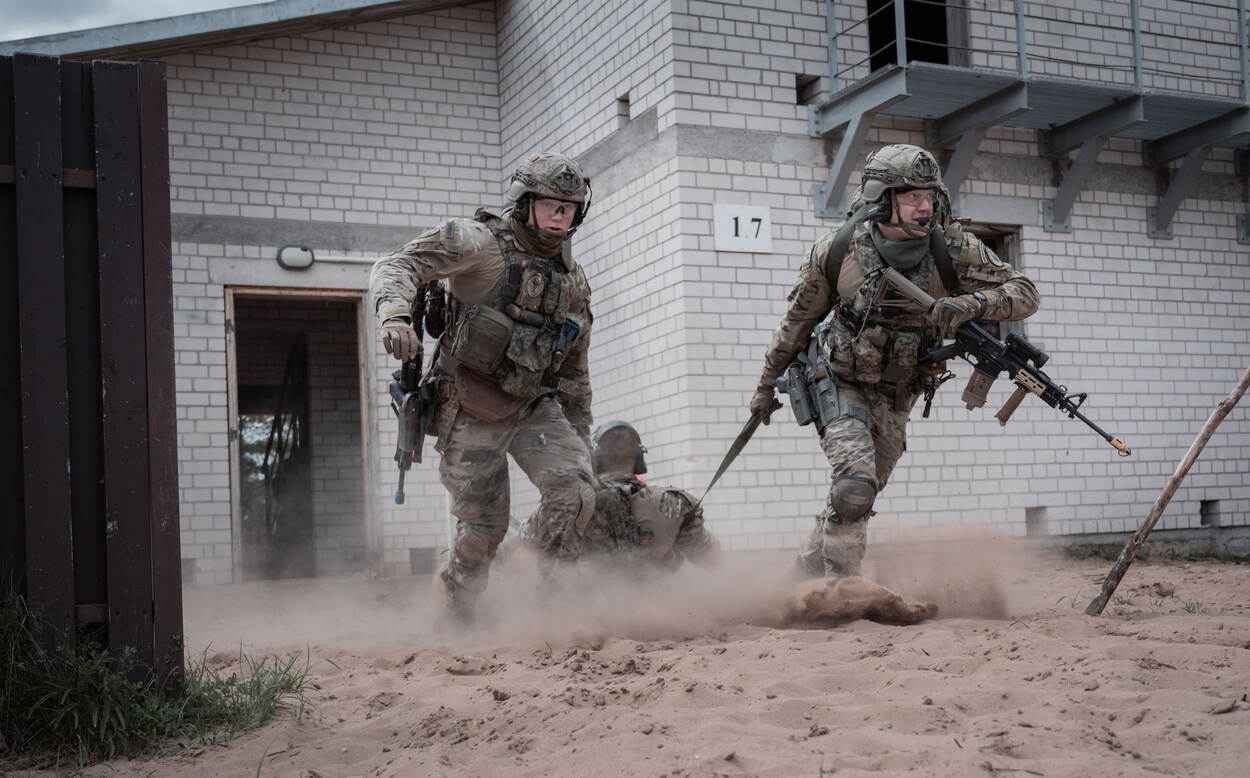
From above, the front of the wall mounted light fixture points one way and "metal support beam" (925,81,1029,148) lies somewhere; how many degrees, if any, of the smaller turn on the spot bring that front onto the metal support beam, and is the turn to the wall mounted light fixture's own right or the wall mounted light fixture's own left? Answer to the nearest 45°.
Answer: approximately 45° to the wall mounted light fixture's own left

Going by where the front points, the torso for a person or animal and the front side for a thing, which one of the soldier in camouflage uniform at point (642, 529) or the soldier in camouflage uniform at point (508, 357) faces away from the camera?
the soldier in camouflage uniform at point (642, 529)

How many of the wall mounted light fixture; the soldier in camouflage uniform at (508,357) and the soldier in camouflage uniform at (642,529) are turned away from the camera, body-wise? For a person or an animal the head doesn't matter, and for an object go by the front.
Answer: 1

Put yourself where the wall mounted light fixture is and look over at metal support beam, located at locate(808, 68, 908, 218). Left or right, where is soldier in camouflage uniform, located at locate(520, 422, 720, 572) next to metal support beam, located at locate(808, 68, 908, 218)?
right

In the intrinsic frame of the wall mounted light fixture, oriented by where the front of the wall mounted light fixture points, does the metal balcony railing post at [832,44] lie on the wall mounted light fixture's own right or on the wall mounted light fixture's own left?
on the wall mounted light fixture's own left

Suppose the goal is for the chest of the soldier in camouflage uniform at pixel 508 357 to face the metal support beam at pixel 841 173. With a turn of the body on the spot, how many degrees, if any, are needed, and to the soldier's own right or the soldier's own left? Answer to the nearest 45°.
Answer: approximately 90° to the soldier's own left

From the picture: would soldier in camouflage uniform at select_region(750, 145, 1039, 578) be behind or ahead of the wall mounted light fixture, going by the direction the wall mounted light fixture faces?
ahead

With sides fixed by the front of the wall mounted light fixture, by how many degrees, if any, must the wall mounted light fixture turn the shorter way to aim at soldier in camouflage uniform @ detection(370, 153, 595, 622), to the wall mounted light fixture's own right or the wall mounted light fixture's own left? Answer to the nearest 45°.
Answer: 0° — it already faces them

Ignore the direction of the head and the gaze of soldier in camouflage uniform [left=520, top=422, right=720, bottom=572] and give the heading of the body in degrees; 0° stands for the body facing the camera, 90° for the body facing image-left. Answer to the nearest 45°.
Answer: approximately 180°

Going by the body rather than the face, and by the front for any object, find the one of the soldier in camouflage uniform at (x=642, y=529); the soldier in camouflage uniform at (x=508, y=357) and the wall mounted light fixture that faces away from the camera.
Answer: the soldier in camouflage uniform at (x=642, y=529)

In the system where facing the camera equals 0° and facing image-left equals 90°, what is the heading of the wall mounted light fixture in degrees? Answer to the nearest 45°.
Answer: approximately 0°
